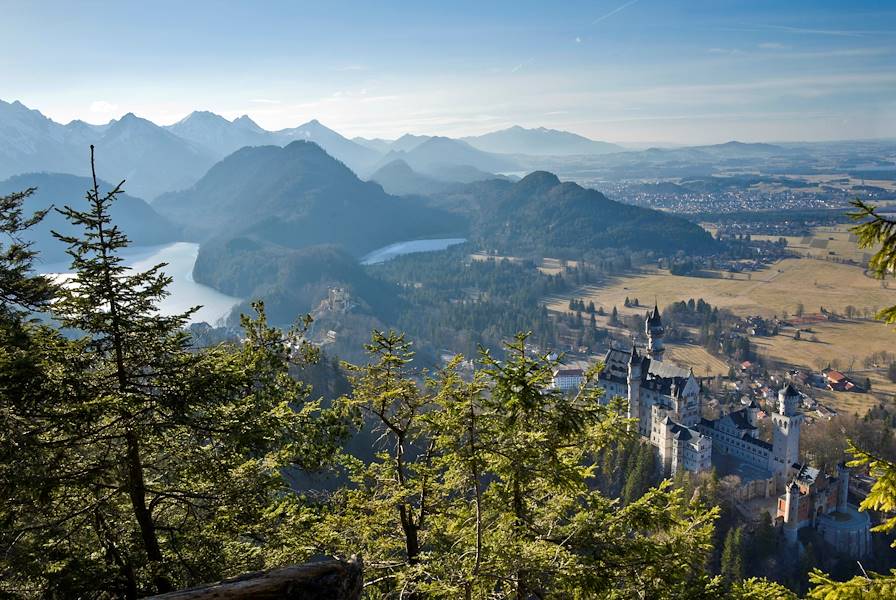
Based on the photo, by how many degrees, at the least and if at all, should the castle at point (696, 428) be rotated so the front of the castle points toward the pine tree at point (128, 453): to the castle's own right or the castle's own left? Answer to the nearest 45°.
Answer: approximately 45° to the castle's own right

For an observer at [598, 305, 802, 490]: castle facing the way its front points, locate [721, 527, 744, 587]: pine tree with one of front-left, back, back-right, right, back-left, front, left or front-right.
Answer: front-right

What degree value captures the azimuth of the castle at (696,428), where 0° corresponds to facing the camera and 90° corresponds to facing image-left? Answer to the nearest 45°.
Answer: approximately 315°
